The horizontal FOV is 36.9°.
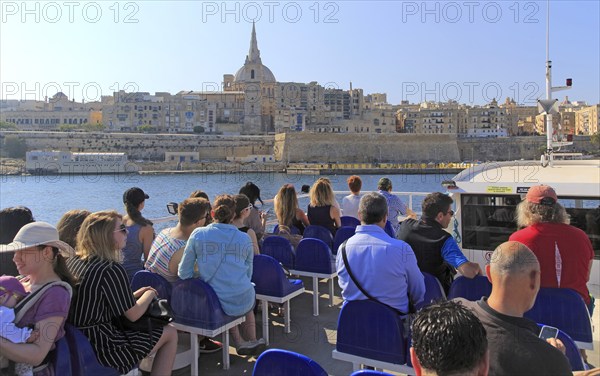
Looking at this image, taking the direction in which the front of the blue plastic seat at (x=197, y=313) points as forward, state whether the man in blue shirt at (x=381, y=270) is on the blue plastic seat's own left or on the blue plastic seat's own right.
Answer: on the blue plastic seat's own right

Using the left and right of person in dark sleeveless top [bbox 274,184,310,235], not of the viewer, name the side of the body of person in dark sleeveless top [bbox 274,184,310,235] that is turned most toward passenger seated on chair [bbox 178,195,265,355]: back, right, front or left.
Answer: back

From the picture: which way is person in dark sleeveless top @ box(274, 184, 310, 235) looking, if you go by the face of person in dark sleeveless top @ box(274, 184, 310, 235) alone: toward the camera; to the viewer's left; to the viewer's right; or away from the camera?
away from the camera

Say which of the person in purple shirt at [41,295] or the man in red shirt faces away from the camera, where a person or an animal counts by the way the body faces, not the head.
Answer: the man in red shirt

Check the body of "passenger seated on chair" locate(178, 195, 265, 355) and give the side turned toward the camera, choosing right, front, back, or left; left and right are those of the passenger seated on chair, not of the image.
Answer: back

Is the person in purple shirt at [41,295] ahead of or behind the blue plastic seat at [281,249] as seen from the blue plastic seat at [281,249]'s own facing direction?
behind

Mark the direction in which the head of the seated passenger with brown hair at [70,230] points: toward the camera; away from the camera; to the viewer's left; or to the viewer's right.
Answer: away from the camera

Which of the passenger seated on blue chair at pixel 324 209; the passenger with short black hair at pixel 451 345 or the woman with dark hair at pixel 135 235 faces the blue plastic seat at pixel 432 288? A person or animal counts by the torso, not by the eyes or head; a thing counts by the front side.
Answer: the passenger with short black hair at pixel 451 345

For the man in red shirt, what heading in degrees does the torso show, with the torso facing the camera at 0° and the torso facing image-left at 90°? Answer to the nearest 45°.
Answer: approximately 180°

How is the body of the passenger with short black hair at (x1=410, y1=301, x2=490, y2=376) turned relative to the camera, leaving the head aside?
away from the camera

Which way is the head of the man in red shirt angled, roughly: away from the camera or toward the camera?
away from the camera

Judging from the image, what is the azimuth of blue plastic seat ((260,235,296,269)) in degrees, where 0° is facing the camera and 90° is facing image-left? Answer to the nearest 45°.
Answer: approximately 225°

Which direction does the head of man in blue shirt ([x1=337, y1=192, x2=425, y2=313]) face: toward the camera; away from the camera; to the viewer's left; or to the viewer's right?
away from the camera

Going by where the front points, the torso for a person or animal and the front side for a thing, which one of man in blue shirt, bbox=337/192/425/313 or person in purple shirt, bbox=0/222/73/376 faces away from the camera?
the man in blue shirt

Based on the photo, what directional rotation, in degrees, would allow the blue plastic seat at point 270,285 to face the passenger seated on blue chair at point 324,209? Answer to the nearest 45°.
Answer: approximately 45° to its left
